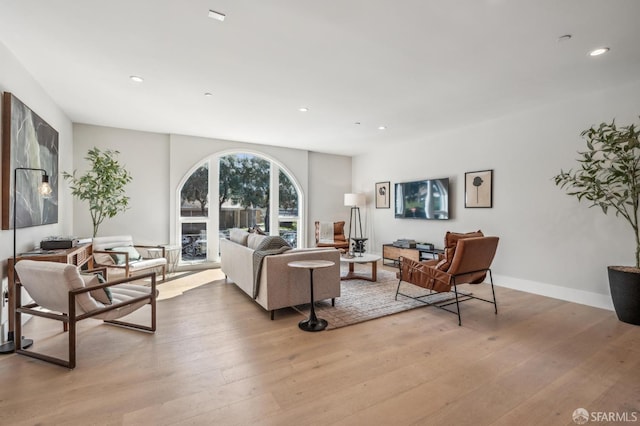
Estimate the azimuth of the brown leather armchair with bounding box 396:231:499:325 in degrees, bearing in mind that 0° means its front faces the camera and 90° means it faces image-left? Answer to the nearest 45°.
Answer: approximately 135°

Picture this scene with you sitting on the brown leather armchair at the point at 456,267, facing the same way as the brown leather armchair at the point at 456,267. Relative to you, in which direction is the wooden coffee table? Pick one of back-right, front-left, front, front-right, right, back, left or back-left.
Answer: front

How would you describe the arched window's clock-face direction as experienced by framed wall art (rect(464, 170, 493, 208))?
The arched window is roughly at 1 o'clock from the framed wall art.

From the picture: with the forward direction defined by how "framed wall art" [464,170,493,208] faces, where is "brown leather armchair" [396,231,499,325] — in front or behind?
in front

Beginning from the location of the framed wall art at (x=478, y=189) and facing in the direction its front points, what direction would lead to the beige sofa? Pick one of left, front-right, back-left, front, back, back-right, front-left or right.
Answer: front

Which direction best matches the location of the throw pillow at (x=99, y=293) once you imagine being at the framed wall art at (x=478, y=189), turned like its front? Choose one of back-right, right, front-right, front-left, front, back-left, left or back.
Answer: front

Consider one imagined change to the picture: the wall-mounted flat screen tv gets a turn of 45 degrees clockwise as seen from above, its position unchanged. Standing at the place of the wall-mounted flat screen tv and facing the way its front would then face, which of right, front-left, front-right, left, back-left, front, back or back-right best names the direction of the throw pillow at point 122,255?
front-left

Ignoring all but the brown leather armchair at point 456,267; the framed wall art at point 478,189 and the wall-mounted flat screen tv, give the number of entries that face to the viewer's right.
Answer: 0

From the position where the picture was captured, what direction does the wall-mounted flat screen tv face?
facing the viewer and to the left of the viewer

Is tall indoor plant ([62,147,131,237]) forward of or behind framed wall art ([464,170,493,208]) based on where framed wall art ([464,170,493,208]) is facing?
forward

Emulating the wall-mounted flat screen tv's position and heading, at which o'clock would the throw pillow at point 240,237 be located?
The throw pillow is roughly at 12 o'clock from the wall-mounted flat screen tv.

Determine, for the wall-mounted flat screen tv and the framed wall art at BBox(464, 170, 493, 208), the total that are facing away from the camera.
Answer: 0

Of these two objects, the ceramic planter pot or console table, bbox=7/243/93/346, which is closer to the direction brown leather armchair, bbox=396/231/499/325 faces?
the console table
